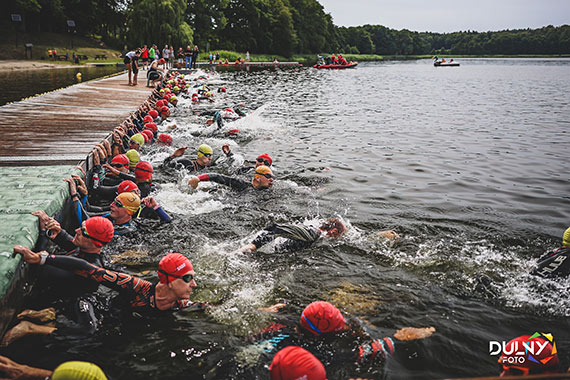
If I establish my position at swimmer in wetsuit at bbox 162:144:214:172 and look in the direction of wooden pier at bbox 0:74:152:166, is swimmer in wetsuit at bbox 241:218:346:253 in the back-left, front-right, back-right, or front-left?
back-left

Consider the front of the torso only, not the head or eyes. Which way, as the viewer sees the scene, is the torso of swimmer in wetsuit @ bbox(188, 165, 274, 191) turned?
to the viewer's right

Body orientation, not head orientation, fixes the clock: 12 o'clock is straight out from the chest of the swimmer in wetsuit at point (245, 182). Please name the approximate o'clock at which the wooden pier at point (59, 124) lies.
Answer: The wooden pier is roughly at 7 o'clock from the swimmer in wetsuit.

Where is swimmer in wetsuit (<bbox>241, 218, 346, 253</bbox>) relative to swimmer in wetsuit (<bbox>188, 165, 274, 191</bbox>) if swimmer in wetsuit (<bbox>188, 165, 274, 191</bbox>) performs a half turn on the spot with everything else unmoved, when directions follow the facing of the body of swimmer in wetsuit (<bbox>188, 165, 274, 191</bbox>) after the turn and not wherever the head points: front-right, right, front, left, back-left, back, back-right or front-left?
left

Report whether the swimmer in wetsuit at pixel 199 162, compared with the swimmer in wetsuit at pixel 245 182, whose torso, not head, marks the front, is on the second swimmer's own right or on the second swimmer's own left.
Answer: on the second swimmer's own left
